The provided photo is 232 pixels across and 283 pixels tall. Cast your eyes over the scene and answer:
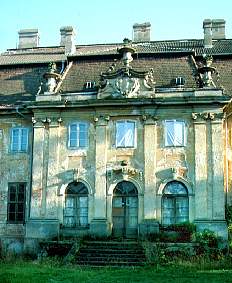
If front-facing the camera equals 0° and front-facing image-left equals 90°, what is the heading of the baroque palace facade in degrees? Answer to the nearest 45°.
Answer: approximately 0°

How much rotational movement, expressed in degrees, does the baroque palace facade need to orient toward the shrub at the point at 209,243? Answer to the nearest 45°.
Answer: approximately 45° to its left
